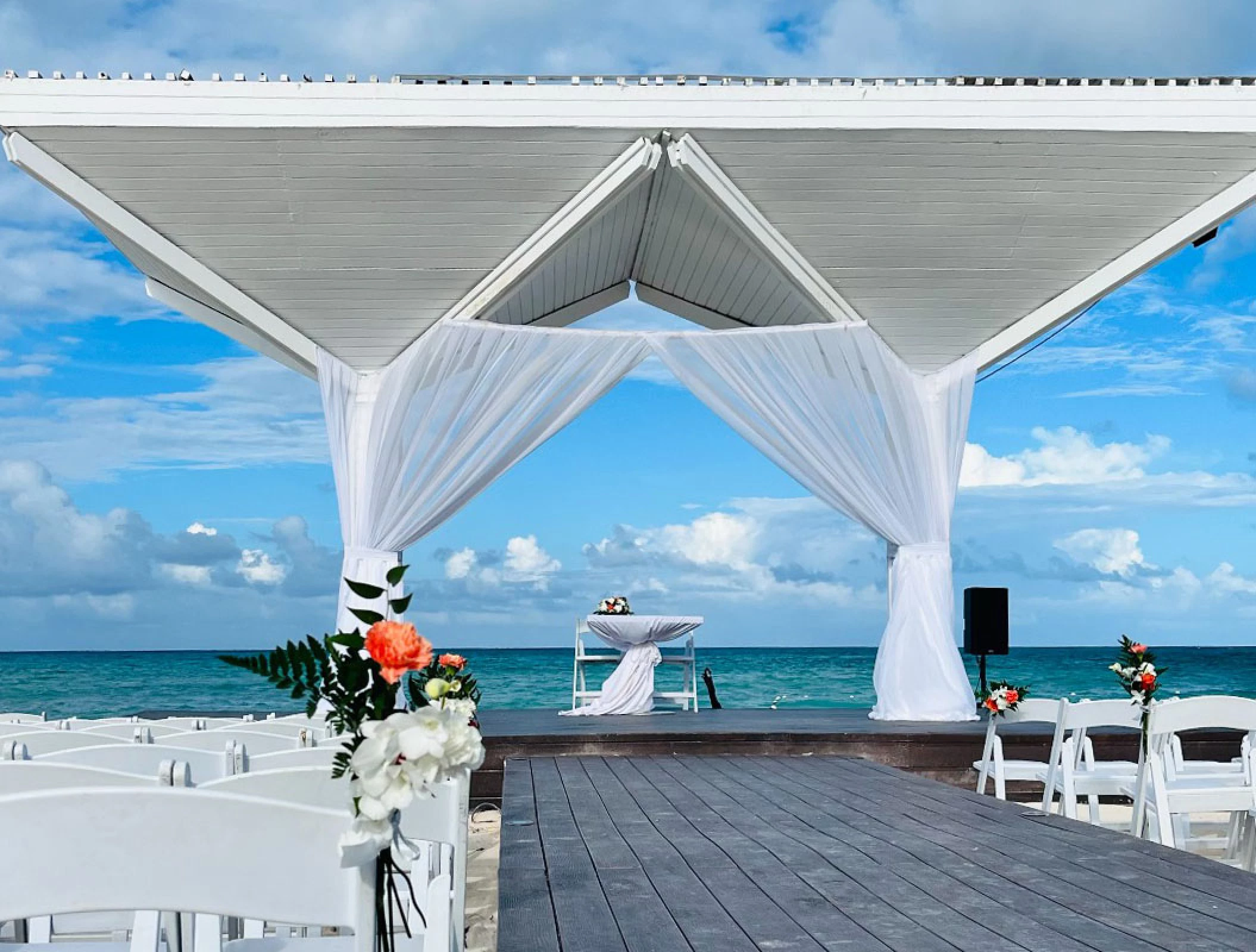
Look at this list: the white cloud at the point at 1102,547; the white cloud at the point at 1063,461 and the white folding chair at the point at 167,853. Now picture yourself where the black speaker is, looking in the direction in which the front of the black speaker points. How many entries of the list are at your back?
2

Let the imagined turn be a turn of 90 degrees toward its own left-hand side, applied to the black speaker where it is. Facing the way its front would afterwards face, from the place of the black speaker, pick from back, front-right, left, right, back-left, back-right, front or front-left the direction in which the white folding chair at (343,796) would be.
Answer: right

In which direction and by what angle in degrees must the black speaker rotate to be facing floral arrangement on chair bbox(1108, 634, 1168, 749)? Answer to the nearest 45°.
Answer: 0° — it already faces it

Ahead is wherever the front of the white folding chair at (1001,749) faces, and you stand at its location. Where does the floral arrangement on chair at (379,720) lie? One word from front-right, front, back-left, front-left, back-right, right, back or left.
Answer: back-left

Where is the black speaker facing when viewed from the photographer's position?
facing the viewer

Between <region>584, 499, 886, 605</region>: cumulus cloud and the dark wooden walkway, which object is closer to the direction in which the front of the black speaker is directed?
the dark wooden walkway

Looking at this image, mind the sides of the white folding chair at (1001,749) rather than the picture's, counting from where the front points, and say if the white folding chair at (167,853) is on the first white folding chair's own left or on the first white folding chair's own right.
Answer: on the first white folding chair's own left

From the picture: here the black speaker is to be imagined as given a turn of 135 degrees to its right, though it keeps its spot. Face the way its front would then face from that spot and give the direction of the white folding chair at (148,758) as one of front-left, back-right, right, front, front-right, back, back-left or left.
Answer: back-left

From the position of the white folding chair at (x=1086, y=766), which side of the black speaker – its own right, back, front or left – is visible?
front

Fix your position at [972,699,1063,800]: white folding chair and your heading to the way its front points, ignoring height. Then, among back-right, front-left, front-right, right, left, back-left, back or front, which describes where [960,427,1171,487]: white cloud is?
front-right

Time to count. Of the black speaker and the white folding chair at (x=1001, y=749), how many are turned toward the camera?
1

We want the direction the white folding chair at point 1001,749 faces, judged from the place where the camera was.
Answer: facing away from the viewer and to the left of the viewer

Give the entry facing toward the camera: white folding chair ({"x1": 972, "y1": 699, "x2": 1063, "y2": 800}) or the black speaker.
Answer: the black speaker

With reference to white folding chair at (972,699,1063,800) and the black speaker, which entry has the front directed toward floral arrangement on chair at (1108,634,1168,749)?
the black speaker

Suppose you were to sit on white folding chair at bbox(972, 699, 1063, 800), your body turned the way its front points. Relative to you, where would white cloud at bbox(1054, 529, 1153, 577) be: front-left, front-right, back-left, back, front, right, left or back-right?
front-right
